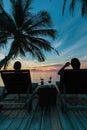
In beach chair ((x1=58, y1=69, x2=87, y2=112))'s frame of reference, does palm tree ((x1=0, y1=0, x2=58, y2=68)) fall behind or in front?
in front

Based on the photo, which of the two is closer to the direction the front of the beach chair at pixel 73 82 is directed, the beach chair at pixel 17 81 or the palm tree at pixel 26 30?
the palm tree

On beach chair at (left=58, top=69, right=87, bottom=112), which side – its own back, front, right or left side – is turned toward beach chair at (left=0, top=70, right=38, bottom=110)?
left

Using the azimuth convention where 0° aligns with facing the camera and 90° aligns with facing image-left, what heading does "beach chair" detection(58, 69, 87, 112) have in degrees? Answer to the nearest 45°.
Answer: approximately 180°
